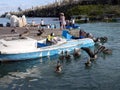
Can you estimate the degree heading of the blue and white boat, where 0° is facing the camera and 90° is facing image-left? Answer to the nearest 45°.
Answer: approximately 270°
